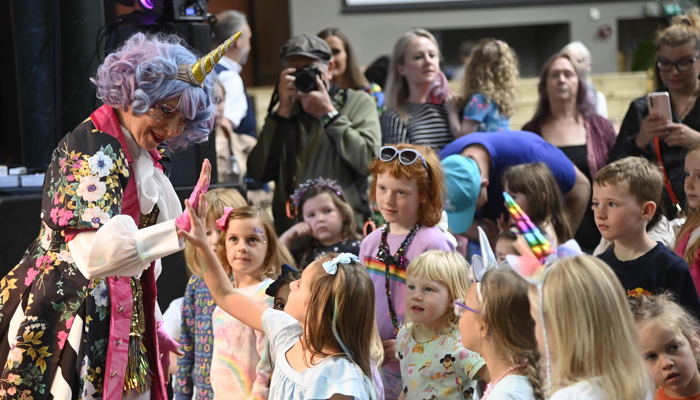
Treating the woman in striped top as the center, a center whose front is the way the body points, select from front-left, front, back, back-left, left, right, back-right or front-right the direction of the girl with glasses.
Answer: front-right

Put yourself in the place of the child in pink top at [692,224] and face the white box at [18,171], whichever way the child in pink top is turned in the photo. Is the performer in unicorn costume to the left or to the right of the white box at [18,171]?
left

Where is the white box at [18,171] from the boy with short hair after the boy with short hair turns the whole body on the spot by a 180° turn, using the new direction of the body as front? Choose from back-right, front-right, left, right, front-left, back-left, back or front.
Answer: back-left

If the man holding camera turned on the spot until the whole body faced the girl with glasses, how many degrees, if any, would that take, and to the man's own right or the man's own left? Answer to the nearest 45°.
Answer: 0° — they already face them

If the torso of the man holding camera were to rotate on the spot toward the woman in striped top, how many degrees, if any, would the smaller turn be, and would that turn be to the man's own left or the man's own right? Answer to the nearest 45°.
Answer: approximately 135° to the man's own left

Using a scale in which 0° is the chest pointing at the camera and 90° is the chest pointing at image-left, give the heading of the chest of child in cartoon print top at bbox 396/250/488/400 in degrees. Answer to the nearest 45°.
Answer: approximately 45°

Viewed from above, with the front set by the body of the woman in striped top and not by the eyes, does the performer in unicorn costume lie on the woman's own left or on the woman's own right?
on the woman's own right
